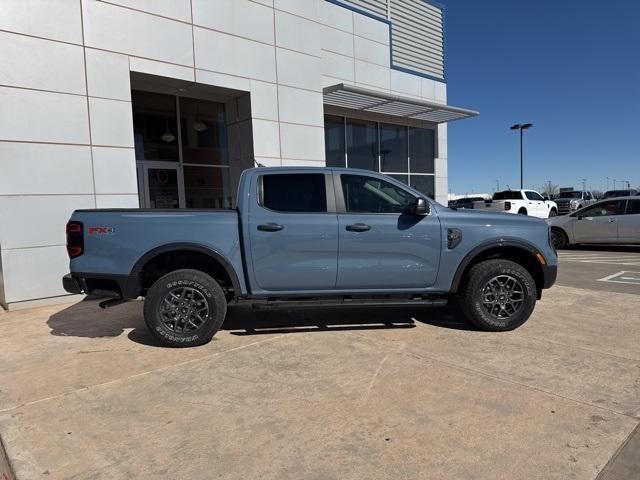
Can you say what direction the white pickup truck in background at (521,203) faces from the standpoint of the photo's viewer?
facing away from the viewer and to the right of the viewer

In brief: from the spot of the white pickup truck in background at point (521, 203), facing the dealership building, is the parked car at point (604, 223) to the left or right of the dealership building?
left

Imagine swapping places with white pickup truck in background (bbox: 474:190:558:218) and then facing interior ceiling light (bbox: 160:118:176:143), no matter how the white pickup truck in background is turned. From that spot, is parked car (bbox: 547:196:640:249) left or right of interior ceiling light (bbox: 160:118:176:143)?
left

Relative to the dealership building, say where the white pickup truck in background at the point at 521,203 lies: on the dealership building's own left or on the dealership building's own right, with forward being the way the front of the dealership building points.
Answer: on the dealership building's own left

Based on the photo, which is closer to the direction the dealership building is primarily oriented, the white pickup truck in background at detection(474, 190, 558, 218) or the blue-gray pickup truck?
the blue-gray pickup truck

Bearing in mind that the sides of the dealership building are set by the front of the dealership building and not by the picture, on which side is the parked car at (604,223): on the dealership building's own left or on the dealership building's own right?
on the dealership building's own left

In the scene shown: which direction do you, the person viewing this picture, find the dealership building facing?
facing the viewer and to the right of the viewer

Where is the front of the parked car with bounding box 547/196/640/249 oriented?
to the viewer's left

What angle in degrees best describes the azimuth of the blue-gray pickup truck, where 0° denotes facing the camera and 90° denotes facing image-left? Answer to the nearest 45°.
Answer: approximately 270°

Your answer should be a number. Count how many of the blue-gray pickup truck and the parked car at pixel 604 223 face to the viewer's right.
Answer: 1

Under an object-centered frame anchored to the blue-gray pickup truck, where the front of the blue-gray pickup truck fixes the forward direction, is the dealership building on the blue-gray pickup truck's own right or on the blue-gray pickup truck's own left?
on the blue-gray pickup truck's own left
